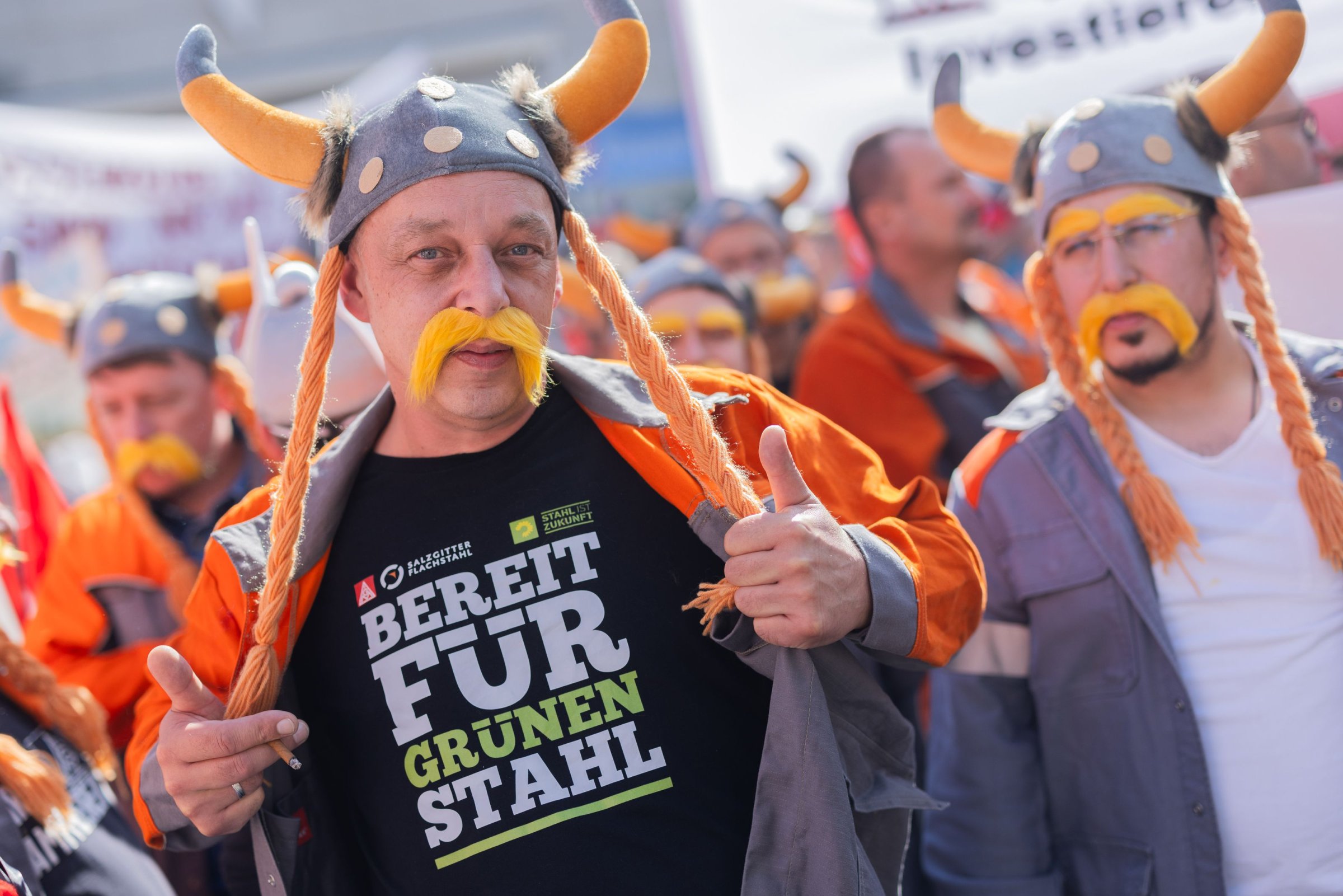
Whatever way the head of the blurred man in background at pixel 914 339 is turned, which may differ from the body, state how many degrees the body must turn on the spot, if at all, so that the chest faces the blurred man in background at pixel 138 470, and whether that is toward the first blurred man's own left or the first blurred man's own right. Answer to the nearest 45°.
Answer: approximately 90° to the first blurred man's own right

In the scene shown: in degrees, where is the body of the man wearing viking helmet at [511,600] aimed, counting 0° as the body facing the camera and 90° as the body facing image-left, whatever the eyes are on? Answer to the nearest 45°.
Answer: approximately 0°

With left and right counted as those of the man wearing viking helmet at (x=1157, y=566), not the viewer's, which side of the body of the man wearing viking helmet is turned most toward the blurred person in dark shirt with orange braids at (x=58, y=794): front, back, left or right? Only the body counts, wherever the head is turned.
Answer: right

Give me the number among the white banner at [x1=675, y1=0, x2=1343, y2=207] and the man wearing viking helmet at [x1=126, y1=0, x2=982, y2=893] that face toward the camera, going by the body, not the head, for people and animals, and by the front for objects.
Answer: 2

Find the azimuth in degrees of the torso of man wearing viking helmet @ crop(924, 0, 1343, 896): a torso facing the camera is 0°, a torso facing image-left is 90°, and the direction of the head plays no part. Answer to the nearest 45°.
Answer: approximately 0°
